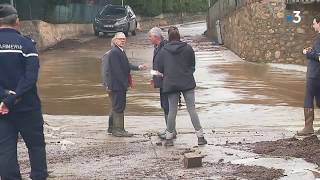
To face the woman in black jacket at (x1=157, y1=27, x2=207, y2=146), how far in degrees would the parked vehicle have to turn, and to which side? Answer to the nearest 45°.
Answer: approximately 45° to its left

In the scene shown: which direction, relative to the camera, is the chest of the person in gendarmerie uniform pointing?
away from the camera

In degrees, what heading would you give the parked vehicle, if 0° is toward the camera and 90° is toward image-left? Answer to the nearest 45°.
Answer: approximately 45°

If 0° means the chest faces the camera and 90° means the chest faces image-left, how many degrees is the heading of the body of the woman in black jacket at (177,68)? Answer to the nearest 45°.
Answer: approximately 180°

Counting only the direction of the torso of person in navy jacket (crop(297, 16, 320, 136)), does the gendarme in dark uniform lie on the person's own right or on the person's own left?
on the person's own left

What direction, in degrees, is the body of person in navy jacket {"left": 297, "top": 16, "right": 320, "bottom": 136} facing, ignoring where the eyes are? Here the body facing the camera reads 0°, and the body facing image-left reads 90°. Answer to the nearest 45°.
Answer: approximately 90°

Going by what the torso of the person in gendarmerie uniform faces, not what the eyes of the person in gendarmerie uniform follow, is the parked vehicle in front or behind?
in front

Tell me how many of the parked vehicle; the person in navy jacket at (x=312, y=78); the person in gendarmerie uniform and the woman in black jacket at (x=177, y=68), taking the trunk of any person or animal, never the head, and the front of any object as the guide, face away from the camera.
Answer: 2

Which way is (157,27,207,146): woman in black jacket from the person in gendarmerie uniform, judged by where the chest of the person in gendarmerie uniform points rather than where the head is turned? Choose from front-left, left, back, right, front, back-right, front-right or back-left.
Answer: front-right
